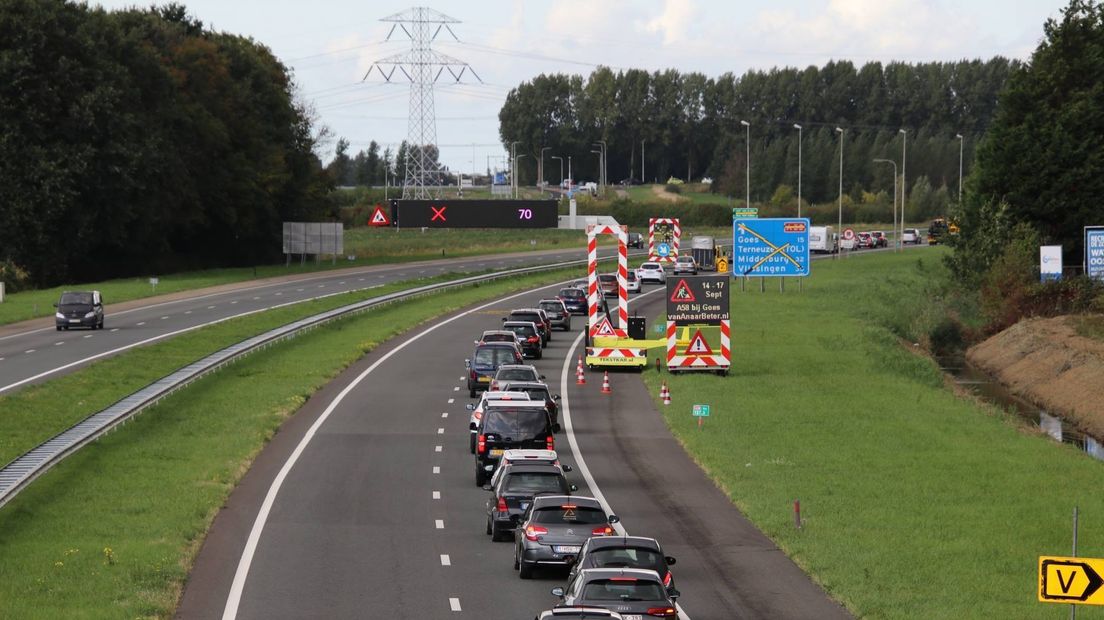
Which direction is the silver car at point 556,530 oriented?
away from the camera

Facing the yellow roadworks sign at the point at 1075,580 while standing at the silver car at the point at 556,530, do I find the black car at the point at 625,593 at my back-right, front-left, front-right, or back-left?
front-right

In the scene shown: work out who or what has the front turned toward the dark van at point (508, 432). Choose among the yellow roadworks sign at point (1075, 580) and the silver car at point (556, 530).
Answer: the silver car

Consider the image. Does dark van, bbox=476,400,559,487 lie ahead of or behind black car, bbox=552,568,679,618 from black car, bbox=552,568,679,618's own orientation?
ahead

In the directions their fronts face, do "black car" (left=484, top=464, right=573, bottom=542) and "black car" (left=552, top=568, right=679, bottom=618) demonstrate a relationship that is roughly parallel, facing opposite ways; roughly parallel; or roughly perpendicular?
roughly parallel

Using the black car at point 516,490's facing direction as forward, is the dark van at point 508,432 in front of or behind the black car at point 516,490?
in front

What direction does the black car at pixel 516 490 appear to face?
away from the camera

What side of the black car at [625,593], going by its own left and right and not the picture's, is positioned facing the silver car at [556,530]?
front

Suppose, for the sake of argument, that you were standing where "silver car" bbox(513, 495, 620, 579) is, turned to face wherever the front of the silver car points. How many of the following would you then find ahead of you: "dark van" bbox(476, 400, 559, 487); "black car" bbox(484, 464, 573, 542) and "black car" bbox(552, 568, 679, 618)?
2

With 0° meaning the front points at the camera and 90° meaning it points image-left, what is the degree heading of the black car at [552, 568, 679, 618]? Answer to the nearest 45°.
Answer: approximately 180°

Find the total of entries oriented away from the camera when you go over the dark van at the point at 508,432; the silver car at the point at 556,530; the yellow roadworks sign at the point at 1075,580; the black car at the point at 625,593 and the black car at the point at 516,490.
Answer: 4

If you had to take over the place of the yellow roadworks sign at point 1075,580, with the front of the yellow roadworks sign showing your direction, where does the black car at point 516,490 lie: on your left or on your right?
on your right

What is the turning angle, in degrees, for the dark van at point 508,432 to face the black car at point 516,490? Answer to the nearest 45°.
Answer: approximately 180°

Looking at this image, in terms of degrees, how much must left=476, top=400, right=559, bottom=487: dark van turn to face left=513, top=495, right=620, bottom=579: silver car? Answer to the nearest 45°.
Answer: approximately 180°

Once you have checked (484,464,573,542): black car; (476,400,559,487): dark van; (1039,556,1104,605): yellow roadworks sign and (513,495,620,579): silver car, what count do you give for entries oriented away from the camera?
3

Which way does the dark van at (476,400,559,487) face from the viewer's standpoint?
away from the camera

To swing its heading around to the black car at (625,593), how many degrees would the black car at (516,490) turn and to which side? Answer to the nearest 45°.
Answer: approximately 180°

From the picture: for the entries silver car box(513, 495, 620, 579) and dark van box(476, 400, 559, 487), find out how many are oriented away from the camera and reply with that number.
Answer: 2

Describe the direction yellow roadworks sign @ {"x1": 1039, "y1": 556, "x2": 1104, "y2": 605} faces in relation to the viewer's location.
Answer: facing the viewer
